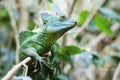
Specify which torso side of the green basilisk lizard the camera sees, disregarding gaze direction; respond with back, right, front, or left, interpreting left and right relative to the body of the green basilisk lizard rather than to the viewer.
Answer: right

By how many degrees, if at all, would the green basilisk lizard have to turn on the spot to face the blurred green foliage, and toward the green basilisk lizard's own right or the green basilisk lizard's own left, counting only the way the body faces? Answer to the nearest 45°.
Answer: approximately 45° to the green basilisk lizard's own left
